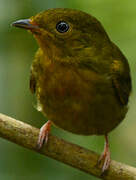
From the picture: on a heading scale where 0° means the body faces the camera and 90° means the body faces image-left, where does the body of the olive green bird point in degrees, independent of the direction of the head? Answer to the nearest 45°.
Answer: approximately 45°
